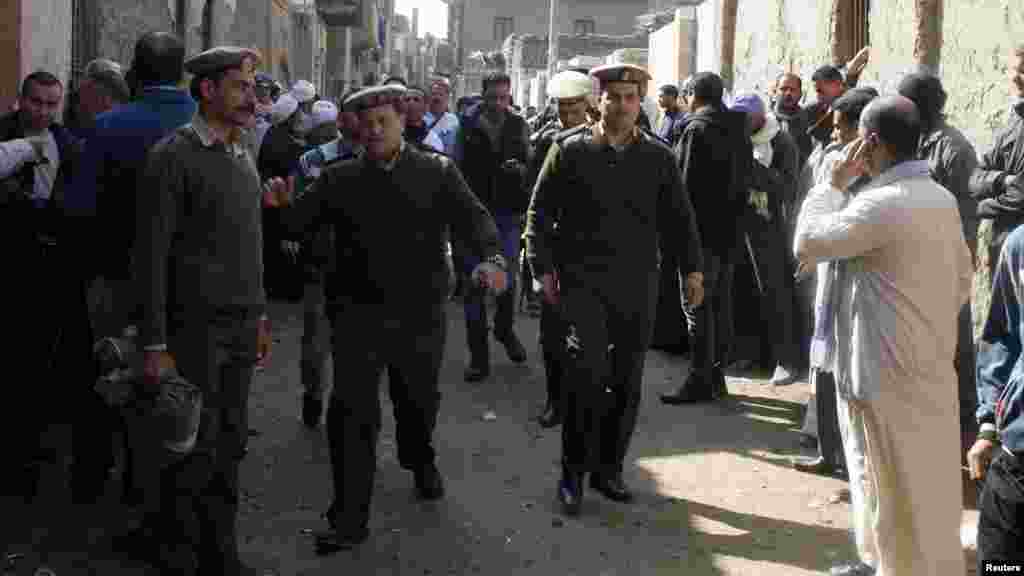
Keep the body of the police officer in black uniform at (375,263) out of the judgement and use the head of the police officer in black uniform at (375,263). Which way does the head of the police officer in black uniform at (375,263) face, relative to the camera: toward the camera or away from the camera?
toward the camera

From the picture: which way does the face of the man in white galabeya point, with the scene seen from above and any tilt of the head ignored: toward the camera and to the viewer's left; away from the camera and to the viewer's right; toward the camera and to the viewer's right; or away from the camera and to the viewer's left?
away from the camera and to the viewer's left

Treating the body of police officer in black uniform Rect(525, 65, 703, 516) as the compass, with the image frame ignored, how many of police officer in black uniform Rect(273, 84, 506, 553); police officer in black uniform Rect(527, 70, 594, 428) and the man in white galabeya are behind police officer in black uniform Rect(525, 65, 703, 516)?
1

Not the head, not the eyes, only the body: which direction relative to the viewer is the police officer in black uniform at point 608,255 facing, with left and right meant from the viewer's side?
facing the viewer

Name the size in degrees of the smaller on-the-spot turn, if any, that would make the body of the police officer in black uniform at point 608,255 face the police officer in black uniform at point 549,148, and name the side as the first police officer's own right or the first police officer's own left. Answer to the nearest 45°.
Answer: approximately 180°

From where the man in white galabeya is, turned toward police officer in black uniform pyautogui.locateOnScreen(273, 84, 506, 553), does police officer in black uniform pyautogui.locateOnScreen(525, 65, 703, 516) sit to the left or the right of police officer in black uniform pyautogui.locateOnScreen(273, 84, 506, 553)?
right

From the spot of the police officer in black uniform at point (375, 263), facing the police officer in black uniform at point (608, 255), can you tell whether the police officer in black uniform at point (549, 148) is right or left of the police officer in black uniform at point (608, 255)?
left

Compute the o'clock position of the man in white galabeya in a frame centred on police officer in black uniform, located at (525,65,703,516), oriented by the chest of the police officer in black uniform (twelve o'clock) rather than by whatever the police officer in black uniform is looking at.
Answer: The man in white galabeya is roughly at 11 o'clock from the police officer in black uniform.

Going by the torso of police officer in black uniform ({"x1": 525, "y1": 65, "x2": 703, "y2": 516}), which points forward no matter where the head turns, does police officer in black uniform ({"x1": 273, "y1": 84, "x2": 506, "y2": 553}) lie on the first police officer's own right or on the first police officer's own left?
on the first police officer's own right
